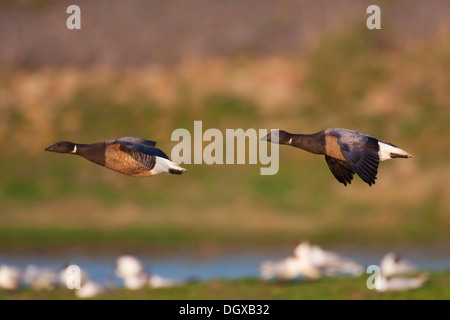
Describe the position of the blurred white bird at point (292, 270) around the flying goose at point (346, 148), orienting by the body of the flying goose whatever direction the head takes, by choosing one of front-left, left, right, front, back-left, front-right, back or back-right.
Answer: right

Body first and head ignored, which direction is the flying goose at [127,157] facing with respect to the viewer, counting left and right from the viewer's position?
facing to the left of the viewer

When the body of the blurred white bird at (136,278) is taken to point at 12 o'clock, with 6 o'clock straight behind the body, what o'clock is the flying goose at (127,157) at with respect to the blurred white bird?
The flying goose is roughly at 9 o'clock from the blurred white bird.

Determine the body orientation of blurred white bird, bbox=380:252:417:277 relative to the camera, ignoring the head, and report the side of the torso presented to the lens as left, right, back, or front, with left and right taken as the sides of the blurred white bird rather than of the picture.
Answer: left

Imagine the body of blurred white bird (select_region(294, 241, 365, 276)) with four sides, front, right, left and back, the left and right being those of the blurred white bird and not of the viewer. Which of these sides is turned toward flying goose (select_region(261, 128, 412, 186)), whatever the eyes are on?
left

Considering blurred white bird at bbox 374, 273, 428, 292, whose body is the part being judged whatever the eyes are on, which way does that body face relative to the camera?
to the viewer's left

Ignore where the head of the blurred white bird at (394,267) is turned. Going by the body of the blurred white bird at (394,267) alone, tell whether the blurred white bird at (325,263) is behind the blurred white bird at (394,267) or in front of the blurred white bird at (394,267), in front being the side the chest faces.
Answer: in front
